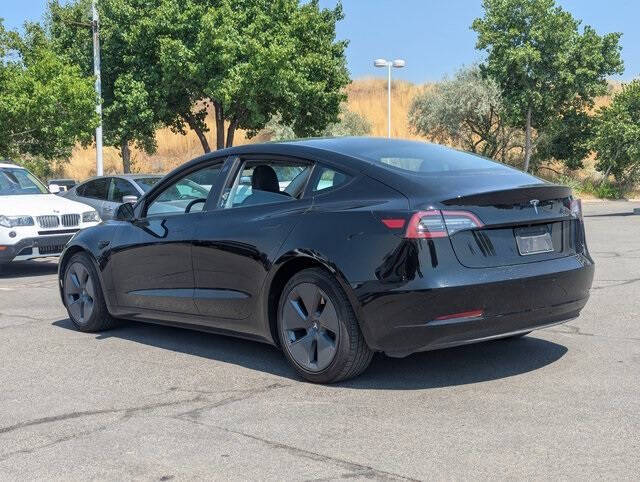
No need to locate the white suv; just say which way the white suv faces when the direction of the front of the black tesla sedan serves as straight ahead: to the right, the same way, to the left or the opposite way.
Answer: the opposite way

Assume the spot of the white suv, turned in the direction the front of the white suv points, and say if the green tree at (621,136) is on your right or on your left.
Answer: on your left

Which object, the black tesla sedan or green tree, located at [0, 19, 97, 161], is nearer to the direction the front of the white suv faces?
the black tesla sedan

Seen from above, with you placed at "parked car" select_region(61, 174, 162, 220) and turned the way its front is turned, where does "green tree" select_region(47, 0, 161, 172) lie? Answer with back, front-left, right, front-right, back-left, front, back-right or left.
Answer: back-left

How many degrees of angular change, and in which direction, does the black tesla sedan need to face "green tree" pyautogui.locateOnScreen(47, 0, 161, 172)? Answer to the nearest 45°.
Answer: approximately 45° to its right

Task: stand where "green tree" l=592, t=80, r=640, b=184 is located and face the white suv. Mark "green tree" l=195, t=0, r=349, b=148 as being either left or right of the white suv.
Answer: right

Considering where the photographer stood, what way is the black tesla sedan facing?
facing away from the viewer and to the left of the viewer

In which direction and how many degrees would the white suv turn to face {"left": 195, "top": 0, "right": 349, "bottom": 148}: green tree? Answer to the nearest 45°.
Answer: approximately 90° to its left

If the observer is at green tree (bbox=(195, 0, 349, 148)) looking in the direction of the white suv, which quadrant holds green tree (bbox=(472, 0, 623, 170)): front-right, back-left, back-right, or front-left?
back-left
